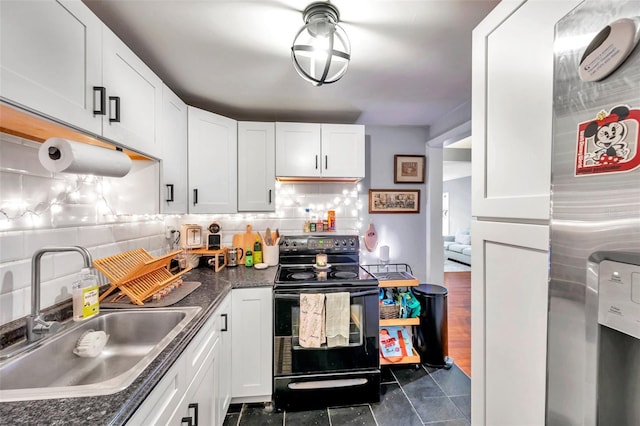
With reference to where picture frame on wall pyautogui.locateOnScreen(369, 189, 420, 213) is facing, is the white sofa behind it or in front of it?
behind

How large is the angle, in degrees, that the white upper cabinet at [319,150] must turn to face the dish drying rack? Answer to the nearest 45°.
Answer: approximately 45° to its right

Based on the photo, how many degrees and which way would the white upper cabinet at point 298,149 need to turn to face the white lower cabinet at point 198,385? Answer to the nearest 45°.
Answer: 0° — it already faces it

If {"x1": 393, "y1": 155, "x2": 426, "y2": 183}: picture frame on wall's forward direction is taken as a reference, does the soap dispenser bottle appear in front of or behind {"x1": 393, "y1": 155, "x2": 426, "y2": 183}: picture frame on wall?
in front

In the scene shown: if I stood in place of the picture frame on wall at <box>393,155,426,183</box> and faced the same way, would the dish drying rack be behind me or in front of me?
in front

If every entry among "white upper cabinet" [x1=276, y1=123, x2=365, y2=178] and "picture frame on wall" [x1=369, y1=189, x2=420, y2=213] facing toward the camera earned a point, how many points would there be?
2

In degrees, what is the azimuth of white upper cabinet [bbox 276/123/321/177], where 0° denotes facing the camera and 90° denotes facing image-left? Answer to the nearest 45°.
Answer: approximately 0°

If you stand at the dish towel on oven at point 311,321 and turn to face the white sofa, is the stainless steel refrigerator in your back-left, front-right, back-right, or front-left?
back-right

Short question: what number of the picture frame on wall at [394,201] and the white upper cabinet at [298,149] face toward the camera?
2
